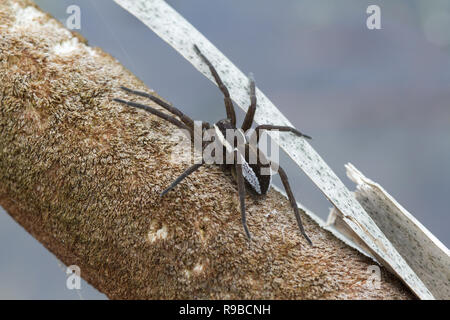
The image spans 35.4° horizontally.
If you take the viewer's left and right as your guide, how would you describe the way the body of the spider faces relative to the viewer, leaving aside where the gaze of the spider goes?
facing away from the viewer and to the left of the viewer
